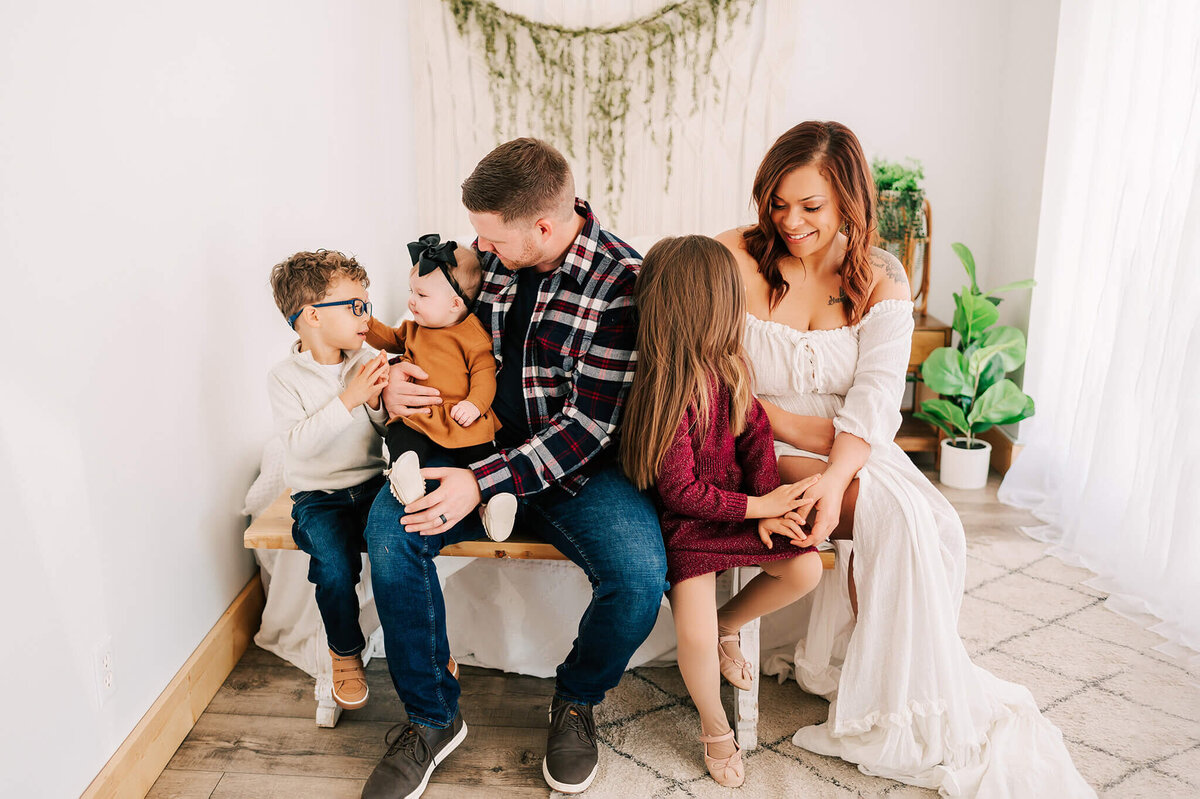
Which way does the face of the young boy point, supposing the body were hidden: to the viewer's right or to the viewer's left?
to the viewer's right

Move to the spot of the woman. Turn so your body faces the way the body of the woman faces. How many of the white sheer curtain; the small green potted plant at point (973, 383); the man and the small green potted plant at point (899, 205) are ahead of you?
1

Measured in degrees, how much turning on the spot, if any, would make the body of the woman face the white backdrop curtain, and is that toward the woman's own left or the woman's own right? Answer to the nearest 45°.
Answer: approximately 90° to the woman's own right

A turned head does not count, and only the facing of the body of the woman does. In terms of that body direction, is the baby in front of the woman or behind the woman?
in front

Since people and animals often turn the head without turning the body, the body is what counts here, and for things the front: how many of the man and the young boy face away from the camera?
0

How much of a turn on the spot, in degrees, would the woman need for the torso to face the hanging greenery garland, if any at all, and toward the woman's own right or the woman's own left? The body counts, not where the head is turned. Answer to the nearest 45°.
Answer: approximately 90° to the woman's own right

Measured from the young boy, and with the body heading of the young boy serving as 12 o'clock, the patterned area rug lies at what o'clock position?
The patterned area rug is roughly at 11 o'clock from the young boy.

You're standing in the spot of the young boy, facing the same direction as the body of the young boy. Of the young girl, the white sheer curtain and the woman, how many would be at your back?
0

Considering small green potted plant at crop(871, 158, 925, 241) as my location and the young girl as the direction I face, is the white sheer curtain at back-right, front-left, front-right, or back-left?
front-left

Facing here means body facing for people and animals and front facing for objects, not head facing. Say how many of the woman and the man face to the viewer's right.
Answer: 0

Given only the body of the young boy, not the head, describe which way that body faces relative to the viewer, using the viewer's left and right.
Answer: facing the viewer and to the right of the viewer

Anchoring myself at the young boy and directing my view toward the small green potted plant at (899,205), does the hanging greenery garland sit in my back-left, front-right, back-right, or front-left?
front-left

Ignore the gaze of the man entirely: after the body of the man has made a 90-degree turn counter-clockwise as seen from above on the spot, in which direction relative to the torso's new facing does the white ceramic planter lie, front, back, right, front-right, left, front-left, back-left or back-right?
left

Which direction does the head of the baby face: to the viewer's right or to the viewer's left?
to the viewer's left

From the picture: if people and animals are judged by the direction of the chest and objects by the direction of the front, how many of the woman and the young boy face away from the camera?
0

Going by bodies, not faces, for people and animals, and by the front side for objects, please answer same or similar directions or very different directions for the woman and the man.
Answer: same or similar directions

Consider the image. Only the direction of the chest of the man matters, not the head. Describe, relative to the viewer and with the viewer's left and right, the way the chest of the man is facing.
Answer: facing the viewer and to the left of the viewer

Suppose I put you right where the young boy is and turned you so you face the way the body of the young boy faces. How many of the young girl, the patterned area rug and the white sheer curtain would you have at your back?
0
